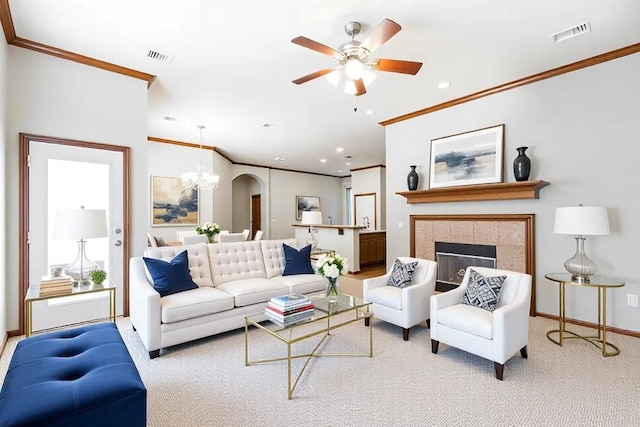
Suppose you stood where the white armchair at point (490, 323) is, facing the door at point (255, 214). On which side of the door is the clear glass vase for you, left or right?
left

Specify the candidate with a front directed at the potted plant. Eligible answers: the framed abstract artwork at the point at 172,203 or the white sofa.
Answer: the framed abstract artwork

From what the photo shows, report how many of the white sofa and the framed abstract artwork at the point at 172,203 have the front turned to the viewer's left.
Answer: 0

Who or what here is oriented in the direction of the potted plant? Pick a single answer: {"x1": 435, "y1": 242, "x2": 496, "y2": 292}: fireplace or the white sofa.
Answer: the fireplace

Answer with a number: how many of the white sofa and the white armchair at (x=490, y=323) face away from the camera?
0

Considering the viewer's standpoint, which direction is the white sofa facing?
facing the viewer and to the right of the viewer

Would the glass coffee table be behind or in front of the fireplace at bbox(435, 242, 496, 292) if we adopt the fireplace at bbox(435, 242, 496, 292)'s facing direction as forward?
in front

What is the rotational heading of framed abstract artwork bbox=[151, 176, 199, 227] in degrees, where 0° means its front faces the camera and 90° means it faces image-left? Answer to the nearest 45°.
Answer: approximately 0°

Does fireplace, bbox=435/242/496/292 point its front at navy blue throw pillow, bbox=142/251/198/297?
yes
